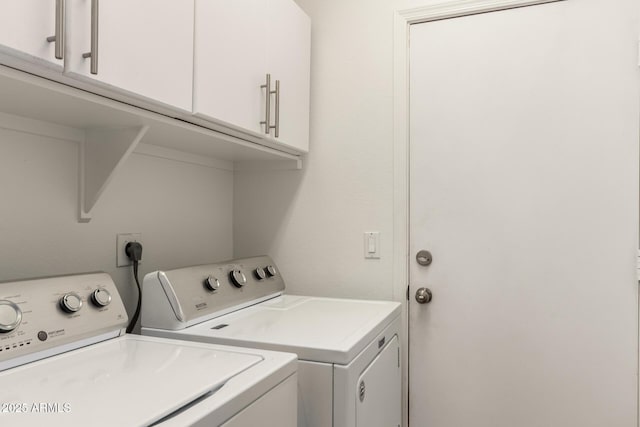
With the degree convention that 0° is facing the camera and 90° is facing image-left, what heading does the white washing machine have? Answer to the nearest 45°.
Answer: approximately 315°

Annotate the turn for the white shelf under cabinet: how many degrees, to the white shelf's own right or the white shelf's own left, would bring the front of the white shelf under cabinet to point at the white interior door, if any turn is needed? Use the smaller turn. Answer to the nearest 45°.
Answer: approximately 45° to the white shelf's own left

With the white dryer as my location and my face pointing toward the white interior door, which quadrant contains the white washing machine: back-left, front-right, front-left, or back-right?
back-right

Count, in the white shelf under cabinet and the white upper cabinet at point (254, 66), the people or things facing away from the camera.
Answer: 0

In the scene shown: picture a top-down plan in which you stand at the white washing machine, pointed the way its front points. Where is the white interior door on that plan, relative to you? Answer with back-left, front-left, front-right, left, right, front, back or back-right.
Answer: front-left

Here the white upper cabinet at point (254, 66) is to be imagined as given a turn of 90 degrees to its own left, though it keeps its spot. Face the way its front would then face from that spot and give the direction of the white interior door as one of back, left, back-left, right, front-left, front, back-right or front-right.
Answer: front-right

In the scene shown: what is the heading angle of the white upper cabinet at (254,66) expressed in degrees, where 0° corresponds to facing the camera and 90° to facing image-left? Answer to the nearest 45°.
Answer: approximately 315°
